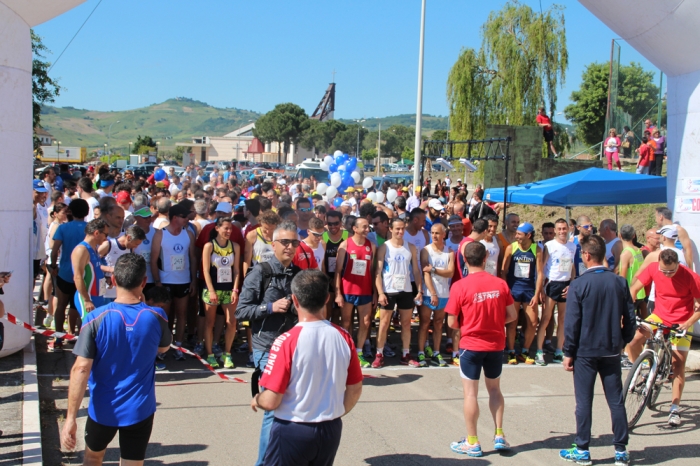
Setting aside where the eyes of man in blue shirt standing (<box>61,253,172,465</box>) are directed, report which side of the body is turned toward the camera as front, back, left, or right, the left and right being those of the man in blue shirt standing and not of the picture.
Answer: back

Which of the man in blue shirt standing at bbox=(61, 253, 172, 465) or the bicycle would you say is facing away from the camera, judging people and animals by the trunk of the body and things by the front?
the man in blue shirt standing

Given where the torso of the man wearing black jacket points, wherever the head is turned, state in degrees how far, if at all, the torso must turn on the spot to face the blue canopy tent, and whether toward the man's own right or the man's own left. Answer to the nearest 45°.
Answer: approximately 90° to the man's own left

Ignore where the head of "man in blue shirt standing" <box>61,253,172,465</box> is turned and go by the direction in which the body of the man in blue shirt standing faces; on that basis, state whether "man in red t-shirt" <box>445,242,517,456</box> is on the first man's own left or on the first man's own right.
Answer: on the first man's own right

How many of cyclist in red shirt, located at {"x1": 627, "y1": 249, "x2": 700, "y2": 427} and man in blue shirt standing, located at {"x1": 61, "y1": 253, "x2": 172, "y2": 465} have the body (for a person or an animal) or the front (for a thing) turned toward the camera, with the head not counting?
1

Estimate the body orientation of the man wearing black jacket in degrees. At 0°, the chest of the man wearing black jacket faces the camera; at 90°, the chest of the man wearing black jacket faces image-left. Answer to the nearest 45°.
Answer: approximately 315°

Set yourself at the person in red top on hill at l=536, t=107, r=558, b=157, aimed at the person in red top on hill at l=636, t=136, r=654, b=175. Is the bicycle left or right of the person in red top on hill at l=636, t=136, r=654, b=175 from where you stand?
right

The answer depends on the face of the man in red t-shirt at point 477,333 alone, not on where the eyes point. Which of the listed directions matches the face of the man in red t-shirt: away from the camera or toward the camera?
away from the camera

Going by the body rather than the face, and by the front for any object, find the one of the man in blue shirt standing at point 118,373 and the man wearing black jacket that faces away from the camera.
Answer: the man in blue shirt standing

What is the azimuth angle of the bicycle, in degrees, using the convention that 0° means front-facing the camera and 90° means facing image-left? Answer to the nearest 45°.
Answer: approximately 45°
